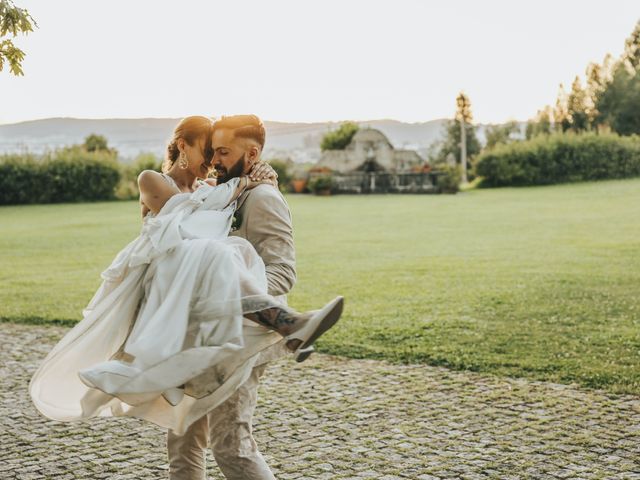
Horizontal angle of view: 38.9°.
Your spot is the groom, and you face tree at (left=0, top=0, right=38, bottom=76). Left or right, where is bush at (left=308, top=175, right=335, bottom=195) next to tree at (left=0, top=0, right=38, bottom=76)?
right

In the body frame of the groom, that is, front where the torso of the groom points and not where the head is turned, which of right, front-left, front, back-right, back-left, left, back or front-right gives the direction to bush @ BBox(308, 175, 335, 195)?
back-right

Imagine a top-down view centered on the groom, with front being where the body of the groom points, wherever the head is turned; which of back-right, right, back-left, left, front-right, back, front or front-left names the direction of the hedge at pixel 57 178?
back-right

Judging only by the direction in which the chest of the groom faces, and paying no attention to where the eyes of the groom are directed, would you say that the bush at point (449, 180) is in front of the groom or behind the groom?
behind

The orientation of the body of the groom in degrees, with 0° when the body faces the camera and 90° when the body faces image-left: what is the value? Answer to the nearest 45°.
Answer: approximately 45°

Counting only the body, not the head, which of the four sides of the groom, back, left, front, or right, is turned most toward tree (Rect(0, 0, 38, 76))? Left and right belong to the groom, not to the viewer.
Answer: right
